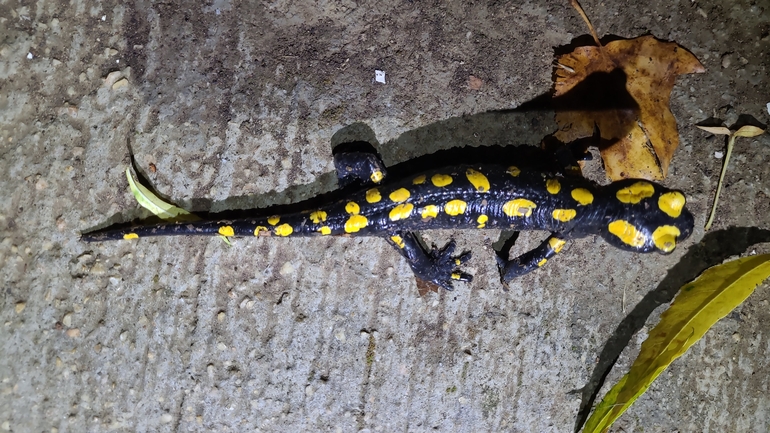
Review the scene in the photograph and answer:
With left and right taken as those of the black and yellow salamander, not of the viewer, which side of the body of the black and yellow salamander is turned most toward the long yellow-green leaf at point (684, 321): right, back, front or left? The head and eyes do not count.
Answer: front

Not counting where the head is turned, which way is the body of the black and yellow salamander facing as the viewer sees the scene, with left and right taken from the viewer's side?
facing to the right of the viewer
